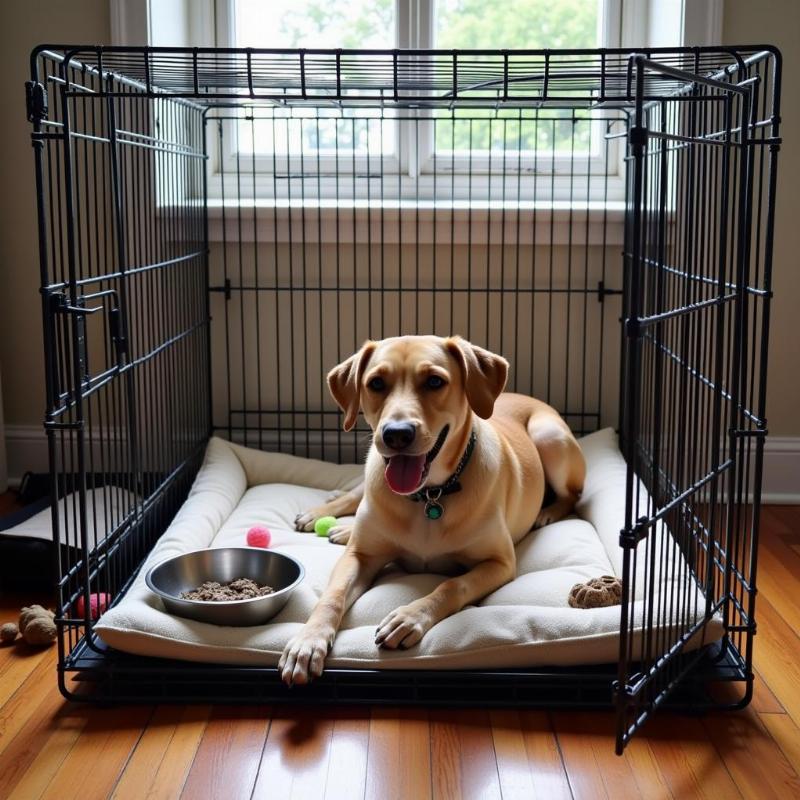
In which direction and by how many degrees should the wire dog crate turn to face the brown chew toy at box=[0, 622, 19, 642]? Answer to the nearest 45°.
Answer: approximately 45° to its right

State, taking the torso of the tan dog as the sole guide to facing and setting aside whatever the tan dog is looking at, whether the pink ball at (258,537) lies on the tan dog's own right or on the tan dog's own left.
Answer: on the tan dog's own right

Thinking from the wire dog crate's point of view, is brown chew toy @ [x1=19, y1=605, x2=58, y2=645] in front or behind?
in front

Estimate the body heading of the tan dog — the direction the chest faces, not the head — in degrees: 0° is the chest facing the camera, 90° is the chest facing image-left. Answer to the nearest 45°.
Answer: approximately 45°

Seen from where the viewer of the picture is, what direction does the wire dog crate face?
facing the viewer

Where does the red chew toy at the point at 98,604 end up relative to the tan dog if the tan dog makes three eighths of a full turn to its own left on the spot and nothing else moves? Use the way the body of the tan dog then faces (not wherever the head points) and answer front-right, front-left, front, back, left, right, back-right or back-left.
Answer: back

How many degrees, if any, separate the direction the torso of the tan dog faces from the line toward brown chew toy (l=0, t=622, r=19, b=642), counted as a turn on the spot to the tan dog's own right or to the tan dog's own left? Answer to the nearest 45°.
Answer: approximately 45° to the tan dog's own right
